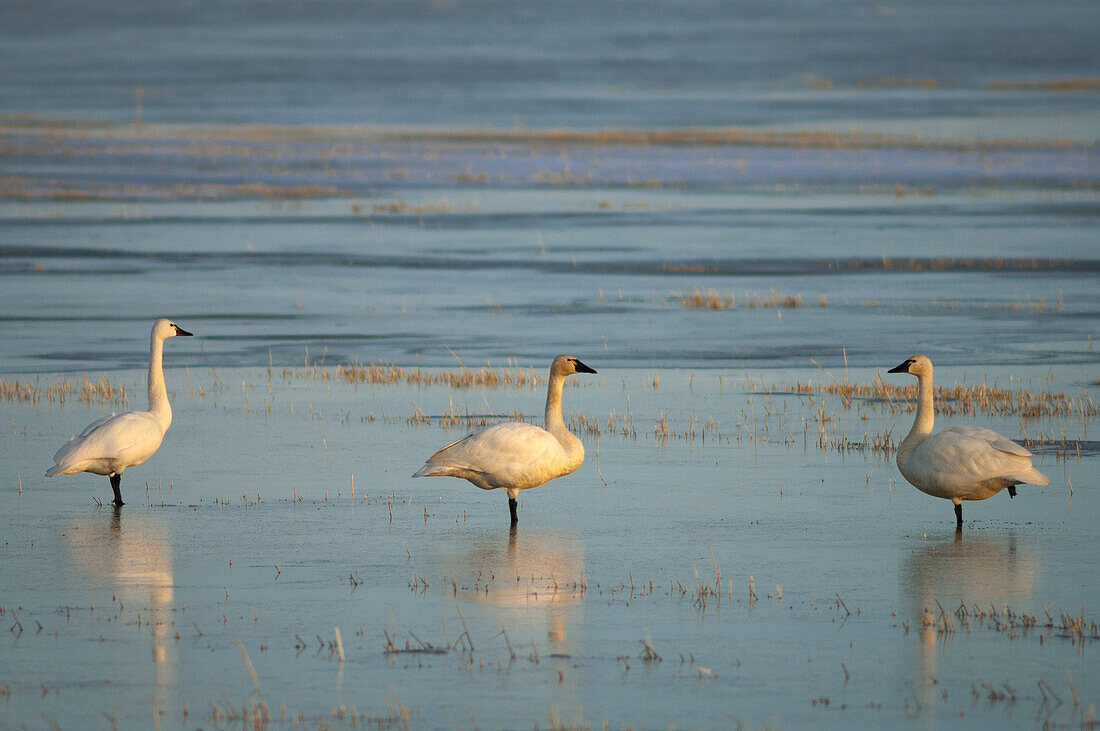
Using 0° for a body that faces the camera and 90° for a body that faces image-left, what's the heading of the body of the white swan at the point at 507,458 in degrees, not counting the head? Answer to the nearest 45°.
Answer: approximately 270°

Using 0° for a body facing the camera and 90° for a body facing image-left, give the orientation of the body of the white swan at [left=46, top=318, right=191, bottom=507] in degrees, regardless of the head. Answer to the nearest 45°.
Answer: approximately 270°

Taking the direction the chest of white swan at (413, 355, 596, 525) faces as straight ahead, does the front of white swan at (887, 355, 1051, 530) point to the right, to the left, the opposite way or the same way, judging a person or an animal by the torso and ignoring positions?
the opposite way

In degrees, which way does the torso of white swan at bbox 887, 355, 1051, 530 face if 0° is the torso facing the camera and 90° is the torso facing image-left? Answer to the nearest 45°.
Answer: approximately 90°

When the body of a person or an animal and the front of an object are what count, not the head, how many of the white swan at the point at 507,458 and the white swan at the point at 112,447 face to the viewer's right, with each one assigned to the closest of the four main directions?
2

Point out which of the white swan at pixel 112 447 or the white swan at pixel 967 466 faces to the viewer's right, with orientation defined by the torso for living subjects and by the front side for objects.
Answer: the white swan at pixel 112 447

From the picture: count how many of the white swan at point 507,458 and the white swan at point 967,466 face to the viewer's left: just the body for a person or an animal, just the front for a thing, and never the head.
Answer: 1

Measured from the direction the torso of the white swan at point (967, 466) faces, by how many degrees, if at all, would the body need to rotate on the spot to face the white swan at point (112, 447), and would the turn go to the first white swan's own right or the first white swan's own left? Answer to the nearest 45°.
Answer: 0° — it already faces it

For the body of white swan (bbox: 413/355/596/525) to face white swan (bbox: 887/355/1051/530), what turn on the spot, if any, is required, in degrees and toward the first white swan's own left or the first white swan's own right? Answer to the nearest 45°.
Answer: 0° — it already faces it
